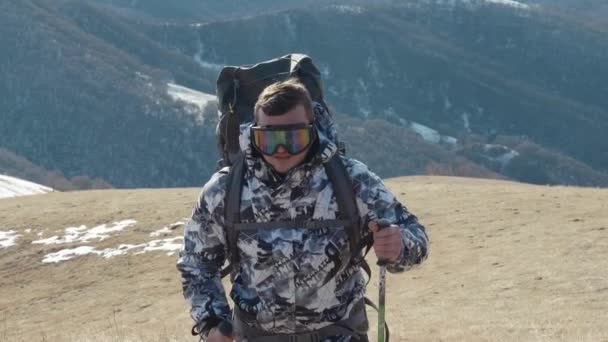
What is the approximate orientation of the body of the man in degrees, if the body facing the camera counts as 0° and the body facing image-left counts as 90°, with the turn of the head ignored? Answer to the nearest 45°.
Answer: approximately 0°
